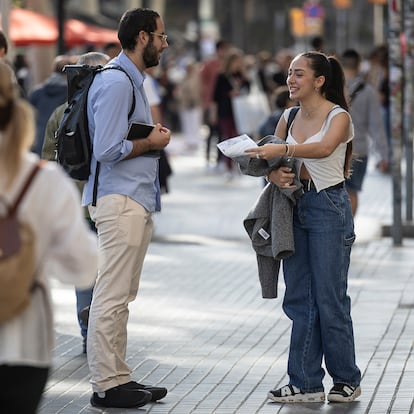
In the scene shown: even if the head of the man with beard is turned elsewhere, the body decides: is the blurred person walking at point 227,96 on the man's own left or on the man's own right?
on the man's own left

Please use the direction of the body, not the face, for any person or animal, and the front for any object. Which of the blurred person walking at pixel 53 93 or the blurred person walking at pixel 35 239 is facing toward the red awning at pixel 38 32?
the blurred person walking at pixel 35 239

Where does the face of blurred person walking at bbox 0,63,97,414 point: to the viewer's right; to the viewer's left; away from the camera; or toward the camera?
away from the camera

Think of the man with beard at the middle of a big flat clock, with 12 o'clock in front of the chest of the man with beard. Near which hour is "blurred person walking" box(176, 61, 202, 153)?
The blurred person walking is roughly at 9 o'clock from the man with beard.

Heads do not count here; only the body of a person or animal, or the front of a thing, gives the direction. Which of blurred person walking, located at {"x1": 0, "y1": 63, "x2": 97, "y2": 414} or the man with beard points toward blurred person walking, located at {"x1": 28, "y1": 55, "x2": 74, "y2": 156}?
blurred person walking, located at {"x1": 0, "y1": 63, "x2": 97, "y2": 414}

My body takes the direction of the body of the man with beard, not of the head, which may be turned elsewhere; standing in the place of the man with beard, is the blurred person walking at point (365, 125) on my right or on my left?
on my left

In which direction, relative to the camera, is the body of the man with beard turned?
to the viewer's right

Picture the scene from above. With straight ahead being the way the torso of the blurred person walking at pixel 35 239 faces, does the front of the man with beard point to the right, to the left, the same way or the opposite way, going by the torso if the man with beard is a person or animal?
to the right

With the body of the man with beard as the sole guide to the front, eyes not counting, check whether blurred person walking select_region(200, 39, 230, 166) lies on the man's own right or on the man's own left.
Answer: on the man's own left

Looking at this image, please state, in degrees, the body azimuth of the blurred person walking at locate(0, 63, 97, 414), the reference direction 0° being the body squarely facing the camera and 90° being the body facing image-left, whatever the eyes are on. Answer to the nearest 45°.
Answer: approximately 180°

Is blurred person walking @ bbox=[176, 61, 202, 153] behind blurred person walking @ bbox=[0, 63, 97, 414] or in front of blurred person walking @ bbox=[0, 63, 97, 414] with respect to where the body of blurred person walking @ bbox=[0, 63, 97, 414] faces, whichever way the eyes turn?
in front
